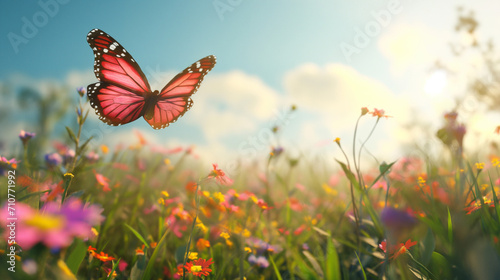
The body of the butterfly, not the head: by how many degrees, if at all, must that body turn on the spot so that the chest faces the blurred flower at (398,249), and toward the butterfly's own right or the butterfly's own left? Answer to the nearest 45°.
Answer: approximately 90° to the butterfly's own right

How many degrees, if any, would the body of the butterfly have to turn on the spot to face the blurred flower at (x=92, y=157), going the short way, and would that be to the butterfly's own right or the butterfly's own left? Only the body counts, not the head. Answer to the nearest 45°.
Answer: approximately 45° to the butterfly's own left

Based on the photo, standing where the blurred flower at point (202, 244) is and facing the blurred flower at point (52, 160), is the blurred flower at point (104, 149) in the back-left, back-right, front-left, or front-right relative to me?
front-right

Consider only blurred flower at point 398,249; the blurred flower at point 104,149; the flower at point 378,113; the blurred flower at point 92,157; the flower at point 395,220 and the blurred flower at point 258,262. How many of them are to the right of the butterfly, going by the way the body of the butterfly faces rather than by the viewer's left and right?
4

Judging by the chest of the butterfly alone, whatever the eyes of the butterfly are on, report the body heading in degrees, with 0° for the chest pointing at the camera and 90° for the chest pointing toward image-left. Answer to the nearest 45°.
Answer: approximately 225°

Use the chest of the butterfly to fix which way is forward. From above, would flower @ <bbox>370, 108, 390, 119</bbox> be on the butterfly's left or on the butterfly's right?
on the butterfly's right

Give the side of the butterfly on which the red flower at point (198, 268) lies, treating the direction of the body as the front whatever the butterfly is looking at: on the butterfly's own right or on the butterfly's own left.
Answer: on the butterfly's own right

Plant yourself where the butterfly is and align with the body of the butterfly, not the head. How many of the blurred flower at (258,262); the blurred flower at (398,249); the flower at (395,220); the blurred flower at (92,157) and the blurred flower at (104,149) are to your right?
3

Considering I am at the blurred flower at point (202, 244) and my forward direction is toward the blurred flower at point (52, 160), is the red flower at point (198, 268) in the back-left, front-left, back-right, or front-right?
back-left
